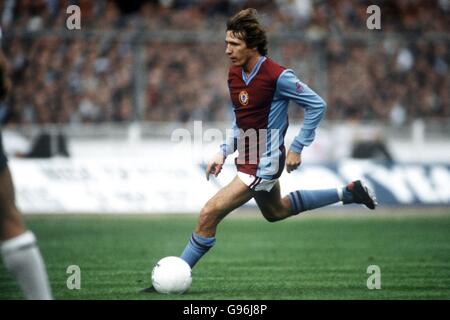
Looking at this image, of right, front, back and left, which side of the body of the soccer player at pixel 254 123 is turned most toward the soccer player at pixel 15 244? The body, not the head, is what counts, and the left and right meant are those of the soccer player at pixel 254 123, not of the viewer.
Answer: front

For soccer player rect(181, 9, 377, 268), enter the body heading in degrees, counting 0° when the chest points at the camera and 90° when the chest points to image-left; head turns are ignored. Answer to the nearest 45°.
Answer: approximately 45°
